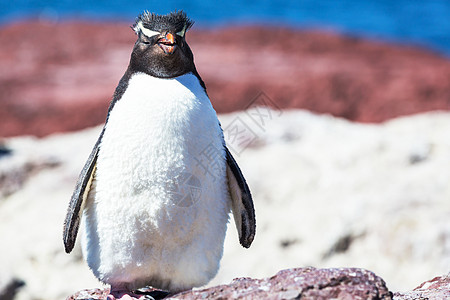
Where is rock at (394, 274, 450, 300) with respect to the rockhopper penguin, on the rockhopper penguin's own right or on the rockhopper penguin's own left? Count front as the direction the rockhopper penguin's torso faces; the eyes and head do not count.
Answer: on the rockhopper penguin's own left

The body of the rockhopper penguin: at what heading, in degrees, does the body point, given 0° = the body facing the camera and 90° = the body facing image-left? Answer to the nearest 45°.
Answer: approximately 0°
